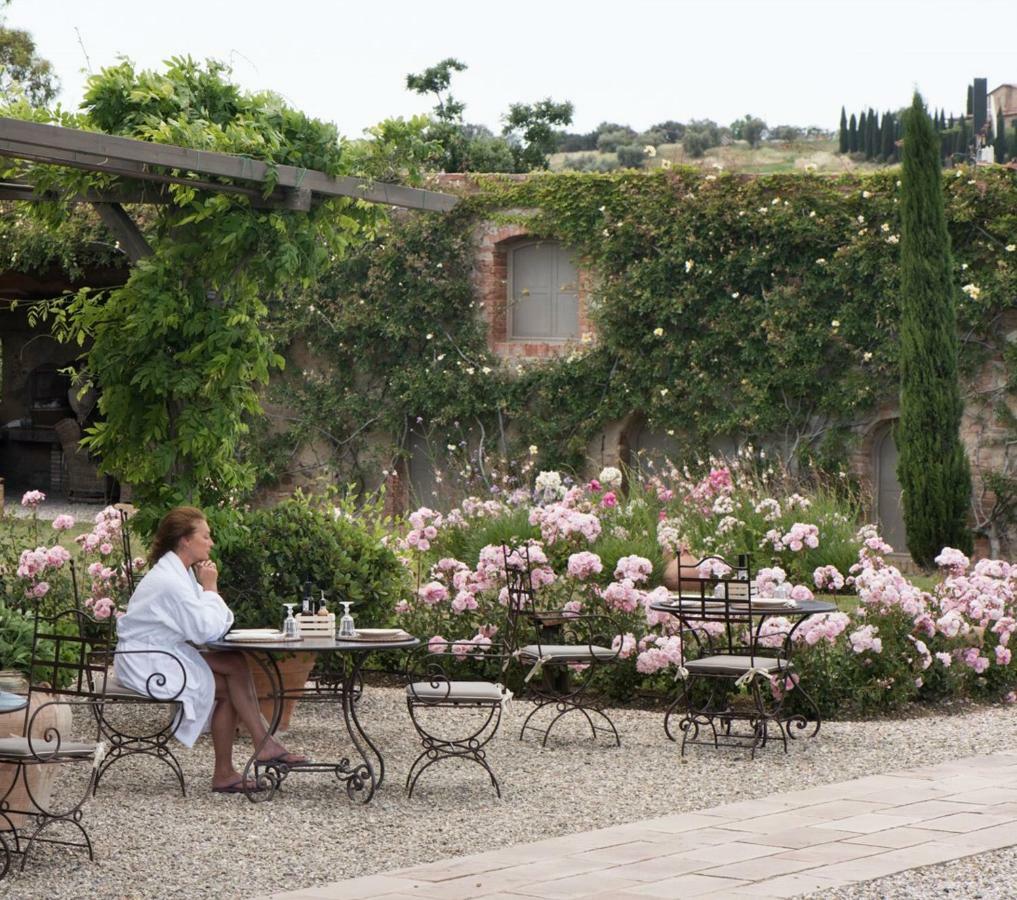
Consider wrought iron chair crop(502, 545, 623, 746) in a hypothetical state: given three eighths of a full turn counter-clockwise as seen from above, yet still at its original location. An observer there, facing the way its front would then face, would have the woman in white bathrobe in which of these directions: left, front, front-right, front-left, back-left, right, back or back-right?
left

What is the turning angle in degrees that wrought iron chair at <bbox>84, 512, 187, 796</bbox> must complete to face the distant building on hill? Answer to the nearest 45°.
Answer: approximately 45° to its left

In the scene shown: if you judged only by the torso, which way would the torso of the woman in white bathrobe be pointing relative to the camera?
to the viewer's right

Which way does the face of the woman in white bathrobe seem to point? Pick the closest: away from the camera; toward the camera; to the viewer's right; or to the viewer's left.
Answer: to the viewer's right

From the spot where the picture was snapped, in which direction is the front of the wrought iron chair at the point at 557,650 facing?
facing to the right of the viewer

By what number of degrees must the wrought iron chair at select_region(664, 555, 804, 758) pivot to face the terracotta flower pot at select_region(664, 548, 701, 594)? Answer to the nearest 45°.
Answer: approximately 45° to its left

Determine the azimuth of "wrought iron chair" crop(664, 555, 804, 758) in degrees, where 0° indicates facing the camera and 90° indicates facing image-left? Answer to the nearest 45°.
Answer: approximately 225°

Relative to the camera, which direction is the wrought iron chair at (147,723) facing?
to the viewer's right

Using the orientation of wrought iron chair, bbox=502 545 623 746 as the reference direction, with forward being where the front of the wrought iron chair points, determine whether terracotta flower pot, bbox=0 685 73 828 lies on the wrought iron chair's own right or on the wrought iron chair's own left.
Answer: on the wrought iron chair's own right
